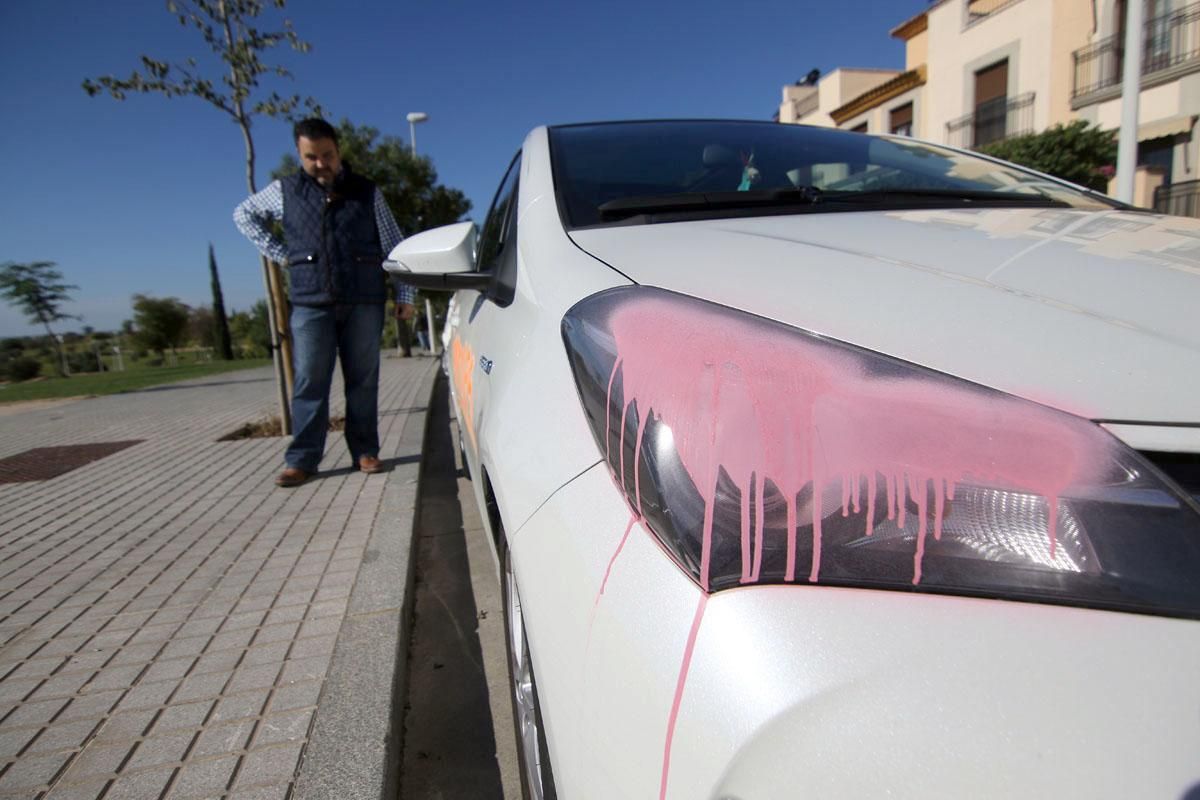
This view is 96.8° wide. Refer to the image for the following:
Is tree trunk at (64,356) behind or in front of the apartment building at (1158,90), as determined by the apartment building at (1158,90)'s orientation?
in front

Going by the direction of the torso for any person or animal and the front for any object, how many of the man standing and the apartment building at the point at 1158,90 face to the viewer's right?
0

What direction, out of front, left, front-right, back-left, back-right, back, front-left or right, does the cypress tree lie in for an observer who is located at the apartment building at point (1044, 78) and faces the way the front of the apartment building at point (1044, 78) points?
front-right

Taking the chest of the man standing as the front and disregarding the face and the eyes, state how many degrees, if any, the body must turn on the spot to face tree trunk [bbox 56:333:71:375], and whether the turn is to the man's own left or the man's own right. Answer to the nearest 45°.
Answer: approximately 180°

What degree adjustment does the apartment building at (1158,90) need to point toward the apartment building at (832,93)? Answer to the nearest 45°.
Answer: approximately 90° to its right

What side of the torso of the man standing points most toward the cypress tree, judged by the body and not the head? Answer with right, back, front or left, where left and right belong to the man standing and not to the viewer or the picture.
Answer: back

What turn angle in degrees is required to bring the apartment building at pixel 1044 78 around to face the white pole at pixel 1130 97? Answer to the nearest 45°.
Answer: approximately 45° to its left

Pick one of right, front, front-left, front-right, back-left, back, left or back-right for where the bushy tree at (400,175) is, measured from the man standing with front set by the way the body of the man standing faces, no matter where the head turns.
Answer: back

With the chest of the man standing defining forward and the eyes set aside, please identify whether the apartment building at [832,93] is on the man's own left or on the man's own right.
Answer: on the man's own left

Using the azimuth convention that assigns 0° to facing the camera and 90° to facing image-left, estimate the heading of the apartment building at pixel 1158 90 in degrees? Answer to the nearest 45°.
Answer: approximately 45°

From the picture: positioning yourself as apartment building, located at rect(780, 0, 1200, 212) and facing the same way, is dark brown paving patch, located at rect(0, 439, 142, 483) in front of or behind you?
in front

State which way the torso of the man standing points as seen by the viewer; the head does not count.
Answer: toward the camera

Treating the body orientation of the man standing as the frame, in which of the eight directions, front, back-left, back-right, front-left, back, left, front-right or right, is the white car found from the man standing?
front

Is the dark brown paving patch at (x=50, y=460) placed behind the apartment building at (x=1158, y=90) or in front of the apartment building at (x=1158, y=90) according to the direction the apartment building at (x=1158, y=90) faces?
in front

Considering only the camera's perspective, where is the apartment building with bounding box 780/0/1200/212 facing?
facing the viewer and to the left of the viewer

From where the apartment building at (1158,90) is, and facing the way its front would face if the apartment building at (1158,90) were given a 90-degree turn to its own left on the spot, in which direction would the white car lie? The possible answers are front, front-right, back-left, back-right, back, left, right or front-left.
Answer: front-right

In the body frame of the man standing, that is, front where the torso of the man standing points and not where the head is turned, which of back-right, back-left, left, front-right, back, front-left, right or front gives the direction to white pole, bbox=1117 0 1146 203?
left
